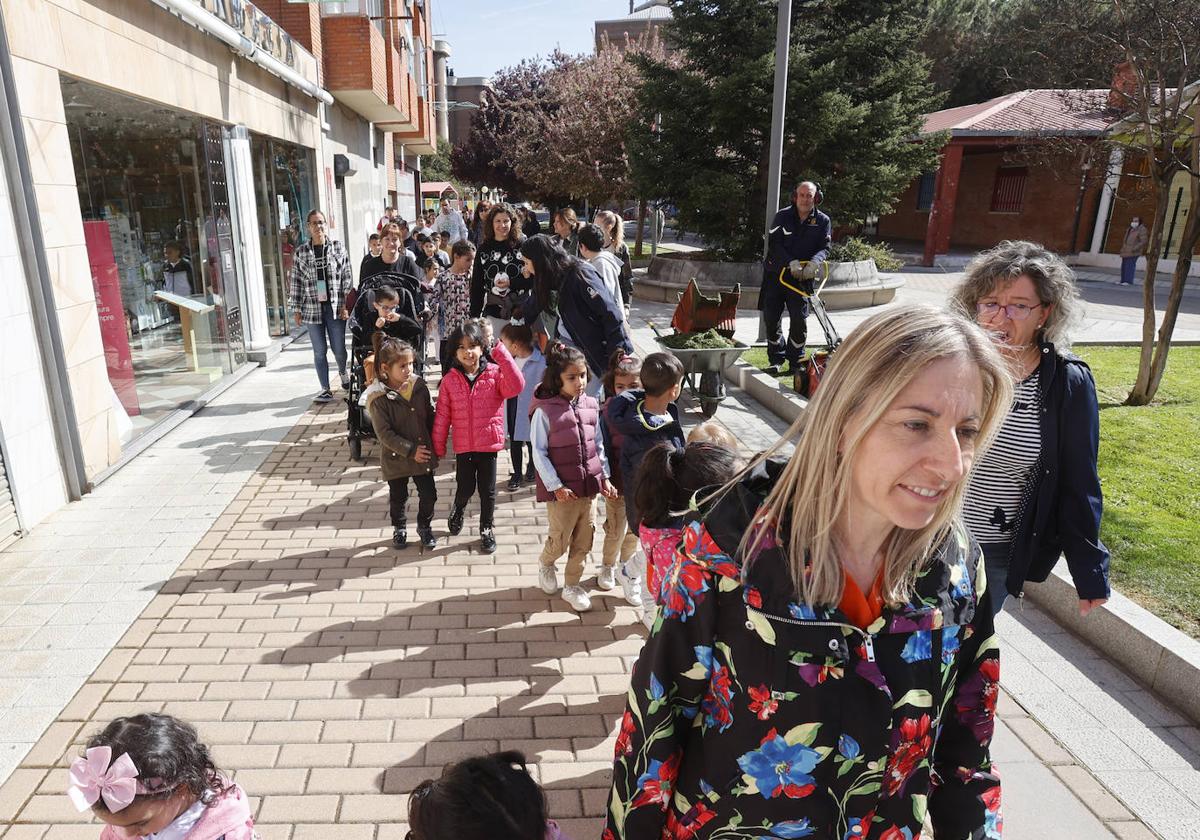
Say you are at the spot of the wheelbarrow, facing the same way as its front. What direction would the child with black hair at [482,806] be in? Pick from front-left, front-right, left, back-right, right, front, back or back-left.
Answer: front

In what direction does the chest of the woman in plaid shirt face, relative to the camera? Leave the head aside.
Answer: toward the camera

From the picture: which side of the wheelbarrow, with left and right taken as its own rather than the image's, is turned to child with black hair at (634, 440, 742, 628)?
front

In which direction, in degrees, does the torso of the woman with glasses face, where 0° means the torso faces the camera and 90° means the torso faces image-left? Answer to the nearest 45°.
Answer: approximately 45°

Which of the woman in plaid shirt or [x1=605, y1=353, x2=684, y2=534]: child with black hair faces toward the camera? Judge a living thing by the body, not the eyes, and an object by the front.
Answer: the woman in plaid shirt

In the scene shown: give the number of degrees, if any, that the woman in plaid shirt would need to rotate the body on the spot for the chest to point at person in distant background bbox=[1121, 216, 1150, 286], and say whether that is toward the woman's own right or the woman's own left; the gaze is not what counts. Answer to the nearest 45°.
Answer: approximately 90° to the woman's own left

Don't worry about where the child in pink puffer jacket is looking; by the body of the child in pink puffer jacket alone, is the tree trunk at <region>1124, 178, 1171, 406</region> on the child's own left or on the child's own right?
on the child's own left

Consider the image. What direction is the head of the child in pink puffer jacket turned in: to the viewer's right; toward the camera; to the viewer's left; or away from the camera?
toward the camera

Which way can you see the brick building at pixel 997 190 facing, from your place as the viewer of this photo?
facing the viewer

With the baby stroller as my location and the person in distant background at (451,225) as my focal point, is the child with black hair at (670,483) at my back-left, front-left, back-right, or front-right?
back-right

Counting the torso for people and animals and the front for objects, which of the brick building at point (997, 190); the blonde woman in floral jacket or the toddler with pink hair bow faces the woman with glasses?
the brick building

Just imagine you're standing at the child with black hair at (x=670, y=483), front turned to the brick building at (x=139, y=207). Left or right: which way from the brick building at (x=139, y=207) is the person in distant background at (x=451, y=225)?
right

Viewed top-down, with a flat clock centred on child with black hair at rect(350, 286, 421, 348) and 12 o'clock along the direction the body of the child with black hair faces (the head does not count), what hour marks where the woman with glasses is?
The woman with glasses is roughly at 11 o'clock from the child with black hair.

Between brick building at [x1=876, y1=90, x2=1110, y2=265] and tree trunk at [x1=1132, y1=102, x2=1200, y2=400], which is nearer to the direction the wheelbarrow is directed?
the tree trunk
